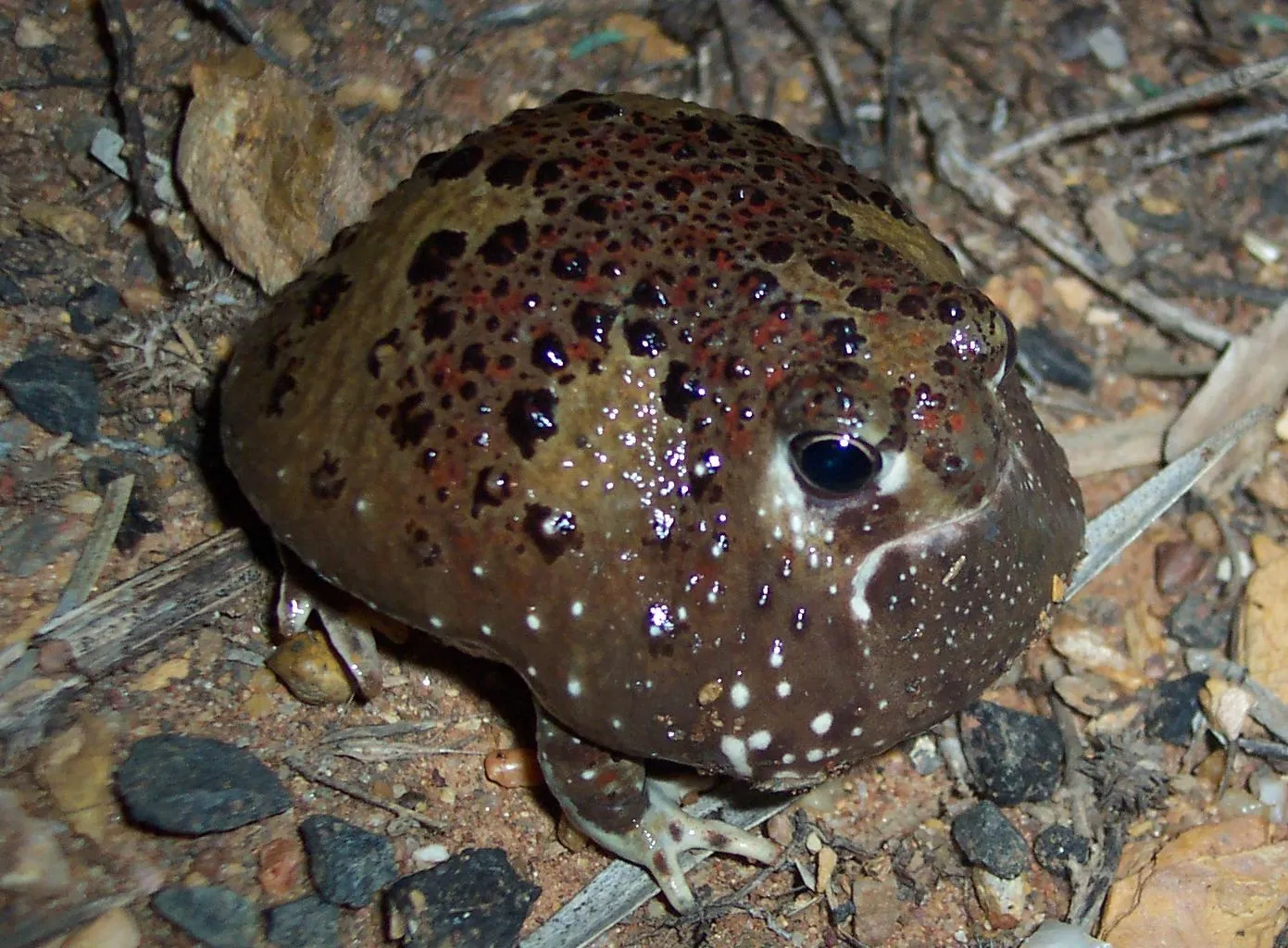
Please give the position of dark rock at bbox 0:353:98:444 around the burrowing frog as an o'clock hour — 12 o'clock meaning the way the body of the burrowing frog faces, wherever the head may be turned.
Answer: The dark rock is roughly at 6 o'clock from the burrowing frog.

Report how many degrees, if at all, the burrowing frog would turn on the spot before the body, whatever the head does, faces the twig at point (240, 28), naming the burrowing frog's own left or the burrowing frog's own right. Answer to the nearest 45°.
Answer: approximately 135° to the burrowing frog's own left

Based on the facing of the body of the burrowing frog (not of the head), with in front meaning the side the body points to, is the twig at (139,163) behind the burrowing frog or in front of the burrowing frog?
behind

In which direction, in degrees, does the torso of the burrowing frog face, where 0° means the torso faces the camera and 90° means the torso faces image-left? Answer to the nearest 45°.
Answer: approximately 315°

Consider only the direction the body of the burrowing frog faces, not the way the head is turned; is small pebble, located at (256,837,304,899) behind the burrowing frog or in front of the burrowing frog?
behind

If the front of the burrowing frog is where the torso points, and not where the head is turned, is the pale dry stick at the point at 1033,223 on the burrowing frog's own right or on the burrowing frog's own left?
on the burrowing frog's own left

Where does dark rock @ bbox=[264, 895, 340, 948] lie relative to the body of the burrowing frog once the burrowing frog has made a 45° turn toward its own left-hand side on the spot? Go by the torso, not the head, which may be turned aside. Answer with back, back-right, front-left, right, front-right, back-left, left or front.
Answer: back

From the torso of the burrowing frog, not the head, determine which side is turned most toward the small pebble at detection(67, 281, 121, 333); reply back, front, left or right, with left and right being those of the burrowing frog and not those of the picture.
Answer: back

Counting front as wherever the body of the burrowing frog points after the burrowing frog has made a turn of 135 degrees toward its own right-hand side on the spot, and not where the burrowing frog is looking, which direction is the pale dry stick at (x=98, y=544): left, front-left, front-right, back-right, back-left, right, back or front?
front-right

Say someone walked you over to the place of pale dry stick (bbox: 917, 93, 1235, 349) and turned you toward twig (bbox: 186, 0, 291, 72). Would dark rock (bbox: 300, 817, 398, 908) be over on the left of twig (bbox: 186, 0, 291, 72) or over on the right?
left

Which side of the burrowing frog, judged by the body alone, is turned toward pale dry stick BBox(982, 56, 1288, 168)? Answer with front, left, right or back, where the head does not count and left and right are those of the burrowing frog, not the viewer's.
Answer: left

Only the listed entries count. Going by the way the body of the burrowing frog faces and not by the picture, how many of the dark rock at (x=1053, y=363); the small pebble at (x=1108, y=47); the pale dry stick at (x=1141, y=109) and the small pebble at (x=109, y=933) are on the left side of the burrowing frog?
3

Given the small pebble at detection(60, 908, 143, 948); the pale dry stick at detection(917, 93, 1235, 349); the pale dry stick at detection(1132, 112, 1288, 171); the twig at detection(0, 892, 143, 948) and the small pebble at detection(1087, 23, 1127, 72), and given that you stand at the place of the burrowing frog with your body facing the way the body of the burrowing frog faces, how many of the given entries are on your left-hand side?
3
